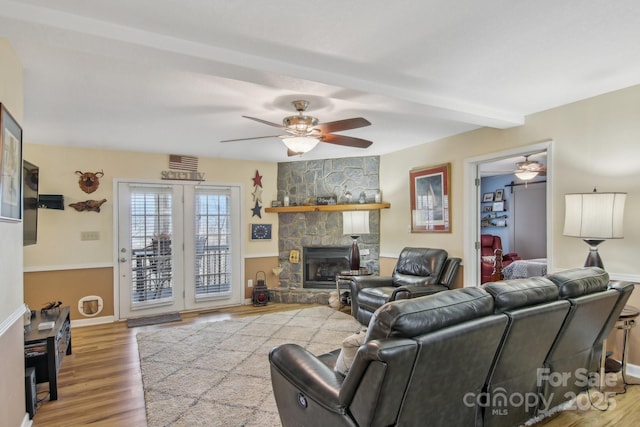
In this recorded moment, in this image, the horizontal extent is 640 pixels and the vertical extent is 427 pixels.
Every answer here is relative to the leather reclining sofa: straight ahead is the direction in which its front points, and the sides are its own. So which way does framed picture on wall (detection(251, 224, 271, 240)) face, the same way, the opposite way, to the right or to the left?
the opposite way

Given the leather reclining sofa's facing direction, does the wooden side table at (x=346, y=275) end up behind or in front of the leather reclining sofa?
in front

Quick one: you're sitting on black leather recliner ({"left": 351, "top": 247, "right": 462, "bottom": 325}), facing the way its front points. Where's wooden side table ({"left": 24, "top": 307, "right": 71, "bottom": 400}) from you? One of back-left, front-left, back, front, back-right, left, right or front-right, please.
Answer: front

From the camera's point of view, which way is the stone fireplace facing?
toward the camera

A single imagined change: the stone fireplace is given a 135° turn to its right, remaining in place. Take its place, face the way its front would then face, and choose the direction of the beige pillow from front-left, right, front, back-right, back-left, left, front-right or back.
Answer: back-left

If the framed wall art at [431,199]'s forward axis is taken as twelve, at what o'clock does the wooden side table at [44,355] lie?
The wooden side table is roughly at 12 o'clock from the framed wall art.

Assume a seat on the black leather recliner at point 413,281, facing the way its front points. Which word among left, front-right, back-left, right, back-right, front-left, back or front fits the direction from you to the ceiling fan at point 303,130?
front

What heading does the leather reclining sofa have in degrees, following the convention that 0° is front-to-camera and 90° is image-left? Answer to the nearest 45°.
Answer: approximately 135°

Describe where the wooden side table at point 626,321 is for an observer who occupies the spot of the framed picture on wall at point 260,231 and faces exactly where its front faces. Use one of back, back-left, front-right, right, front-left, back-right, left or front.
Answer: front-left

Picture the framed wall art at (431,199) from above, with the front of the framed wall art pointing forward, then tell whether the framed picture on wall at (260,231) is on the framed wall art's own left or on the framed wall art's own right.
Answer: on the framed wall art's own right

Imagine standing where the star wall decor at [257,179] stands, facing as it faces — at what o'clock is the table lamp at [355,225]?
The table lamp is roughly at 10 o'clock from the star wall decor.

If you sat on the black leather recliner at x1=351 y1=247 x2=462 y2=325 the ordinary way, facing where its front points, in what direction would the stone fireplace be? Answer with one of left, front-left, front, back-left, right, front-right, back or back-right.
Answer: right

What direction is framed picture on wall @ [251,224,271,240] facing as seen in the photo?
toward the camera

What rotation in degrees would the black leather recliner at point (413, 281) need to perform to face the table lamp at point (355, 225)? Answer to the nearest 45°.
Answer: approximately 90° to its right

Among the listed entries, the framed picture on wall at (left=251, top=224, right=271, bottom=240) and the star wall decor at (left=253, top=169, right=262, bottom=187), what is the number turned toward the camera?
2
